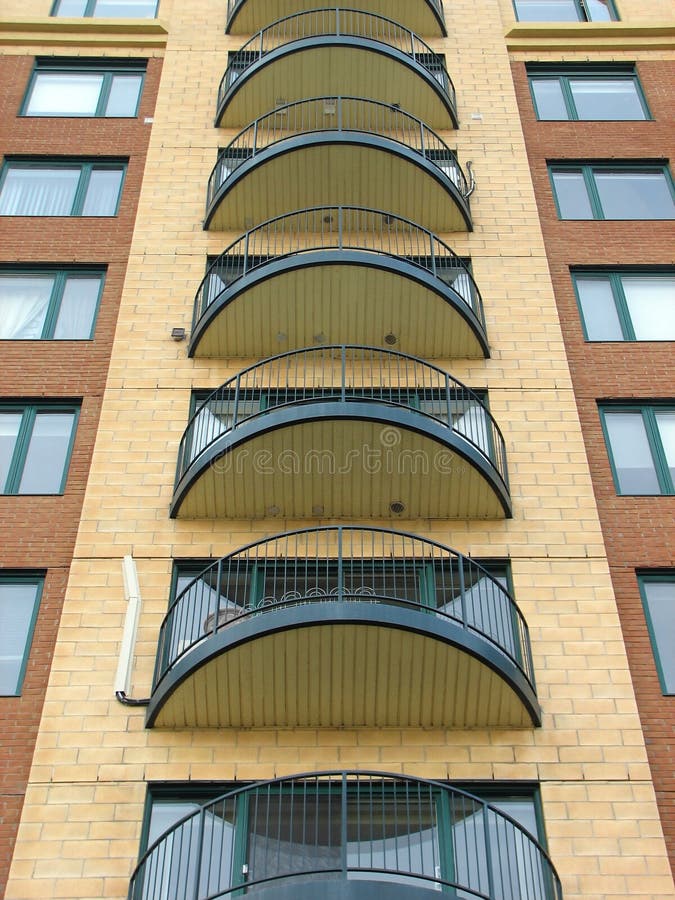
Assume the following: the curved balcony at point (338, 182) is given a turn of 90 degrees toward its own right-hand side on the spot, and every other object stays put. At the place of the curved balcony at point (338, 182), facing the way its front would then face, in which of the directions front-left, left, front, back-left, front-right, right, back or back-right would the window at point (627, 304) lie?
back

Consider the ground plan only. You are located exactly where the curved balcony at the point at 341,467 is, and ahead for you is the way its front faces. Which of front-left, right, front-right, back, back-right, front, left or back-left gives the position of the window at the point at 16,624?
right

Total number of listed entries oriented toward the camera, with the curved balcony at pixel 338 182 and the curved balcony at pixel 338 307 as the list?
2

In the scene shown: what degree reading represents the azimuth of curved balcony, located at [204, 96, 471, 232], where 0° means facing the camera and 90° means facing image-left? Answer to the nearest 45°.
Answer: approximately 0°

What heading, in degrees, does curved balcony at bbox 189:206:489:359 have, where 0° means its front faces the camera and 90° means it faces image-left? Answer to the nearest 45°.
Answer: approximately 0°

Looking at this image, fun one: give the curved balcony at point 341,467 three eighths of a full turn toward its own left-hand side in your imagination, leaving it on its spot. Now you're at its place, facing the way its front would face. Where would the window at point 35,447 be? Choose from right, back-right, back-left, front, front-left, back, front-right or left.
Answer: back-left
